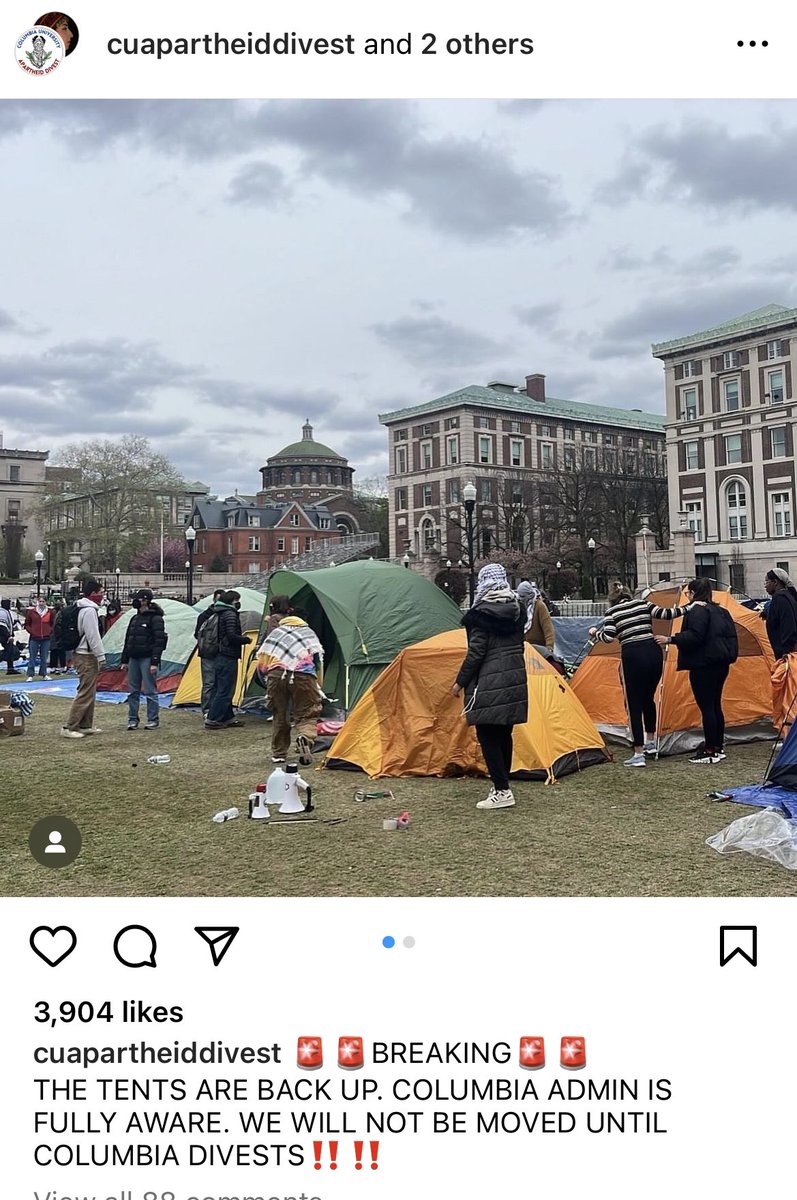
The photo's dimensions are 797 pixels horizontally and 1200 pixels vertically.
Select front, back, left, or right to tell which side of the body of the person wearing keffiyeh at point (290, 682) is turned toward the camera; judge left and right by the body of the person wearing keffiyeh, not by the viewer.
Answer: back

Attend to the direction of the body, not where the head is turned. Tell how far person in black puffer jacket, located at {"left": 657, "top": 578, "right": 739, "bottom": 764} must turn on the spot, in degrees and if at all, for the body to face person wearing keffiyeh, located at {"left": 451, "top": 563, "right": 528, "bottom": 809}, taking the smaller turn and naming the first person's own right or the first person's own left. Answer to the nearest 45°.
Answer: approximately 45° to the first person's own left

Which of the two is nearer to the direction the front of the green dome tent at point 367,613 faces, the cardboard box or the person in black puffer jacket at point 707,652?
the cardboard box

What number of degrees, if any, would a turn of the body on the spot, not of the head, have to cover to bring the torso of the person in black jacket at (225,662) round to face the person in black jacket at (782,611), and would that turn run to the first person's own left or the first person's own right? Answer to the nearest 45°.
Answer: approximately 45° to the first person's own right

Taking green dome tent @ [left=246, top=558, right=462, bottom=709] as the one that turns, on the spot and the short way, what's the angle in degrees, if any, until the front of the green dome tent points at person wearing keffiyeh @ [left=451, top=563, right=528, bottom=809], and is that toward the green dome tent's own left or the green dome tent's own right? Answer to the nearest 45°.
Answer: approximately 45° to the green dome tent's own left

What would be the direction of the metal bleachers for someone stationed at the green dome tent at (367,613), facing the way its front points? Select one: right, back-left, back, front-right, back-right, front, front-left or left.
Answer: back-right

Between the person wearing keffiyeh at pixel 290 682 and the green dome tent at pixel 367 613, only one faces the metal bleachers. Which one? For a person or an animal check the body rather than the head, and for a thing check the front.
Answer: the person wearing keffiyeh

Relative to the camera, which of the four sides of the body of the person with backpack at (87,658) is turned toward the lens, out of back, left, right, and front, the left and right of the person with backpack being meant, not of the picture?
right

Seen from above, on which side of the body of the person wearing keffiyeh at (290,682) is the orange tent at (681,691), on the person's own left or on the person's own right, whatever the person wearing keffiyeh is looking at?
on the person's own right

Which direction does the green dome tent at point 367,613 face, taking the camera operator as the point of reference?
facing the viewer and to the left of the viewer

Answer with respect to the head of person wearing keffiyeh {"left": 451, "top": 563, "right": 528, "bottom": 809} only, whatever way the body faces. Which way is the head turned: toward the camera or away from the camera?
away from the camera

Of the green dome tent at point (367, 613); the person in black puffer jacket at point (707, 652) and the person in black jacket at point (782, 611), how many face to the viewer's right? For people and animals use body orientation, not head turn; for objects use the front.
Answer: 0
